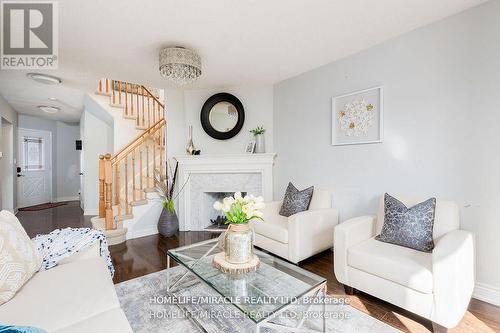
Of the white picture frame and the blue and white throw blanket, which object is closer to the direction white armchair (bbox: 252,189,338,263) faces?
the blue and white throw blanket

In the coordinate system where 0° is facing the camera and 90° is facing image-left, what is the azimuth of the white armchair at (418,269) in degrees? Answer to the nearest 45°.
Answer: approximately 45°

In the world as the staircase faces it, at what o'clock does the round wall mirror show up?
The round wall mirror is roughly at 9 o'clock from the staircase.

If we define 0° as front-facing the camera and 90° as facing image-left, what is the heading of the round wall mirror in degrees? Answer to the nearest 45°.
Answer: approximately 0°

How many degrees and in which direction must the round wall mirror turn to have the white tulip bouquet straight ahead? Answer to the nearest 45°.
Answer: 0° — it already faces it

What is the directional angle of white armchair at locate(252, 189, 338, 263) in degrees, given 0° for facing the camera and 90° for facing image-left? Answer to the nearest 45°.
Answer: approximately 45°
